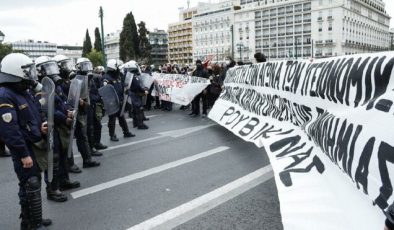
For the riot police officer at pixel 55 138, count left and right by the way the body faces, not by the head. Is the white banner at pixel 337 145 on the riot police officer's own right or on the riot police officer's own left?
on the riot police officer's own right

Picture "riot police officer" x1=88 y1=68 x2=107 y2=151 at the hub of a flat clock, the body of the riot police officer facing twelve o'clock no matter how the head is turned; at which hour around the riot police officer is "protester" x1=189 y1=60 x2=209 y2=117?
The protester is roughly at 10 o'clock from the riot police officer.

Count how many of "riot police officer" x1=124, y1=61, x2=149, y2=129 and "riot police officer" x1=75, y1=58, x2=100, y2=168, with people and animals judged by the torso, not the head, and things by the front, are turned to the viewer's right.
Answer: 2

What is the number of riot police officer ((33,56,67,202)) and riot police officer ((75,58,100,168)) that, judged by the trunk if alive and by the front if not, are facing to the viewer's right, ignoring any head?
2

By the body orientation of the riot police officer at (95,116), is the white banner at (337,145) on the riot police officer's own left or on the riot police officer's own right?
on the riot police officer's own right

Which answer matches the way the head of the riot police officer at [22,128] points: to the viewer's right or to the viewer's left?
to the viewer's right

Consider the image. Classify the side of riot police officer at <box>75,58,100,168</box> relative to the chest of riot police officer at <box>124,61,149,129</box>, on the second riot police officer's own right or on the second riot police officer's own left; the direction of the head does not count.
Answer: on the second riot police officer's own right

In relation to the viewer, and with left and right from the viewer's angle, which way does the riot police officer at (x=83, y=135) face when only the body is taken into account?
facing to the right of the viewer

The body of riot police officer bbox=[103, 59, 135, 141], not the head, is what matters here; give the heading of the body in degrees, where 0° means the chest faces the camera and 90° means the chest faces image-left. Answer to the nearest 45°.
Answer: approximately 315°

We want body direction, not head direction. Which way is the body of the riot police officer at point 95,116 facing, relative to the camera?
to the viewer's right

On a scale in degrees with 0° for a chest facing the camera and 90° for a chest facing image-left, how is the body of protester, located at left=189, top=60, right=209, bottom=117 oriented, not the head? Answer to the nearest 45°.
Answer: approximately 45°

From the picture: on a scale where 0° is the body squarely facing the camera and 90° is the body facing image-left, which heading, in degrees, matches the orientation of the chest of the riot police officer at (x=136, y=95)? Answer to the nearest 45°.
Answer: approximately 270°

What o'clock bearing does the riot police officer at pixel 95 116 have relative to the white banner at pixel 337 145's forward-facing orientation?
The riot police officer is roughly at 3 o'clock from the white banner.

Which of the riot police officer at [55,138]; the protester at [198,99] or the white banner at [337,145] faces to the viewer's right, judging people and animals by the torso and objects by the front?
the riot police officer

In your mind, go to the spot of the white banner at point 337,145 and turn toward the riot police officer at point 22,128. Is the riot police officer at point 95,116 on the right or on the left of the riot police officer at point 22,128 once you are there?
right
